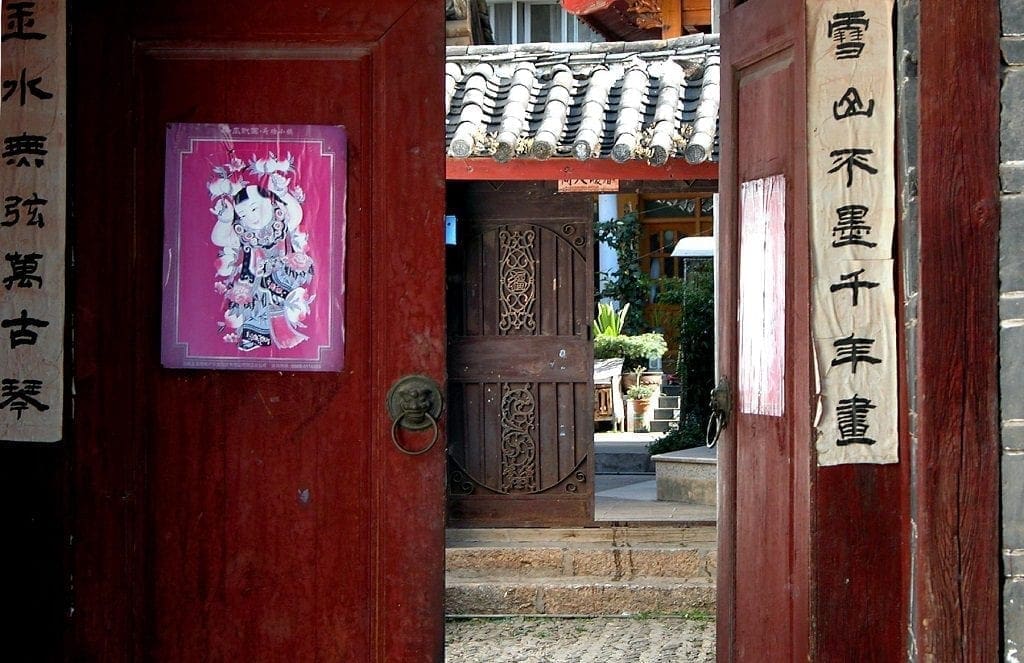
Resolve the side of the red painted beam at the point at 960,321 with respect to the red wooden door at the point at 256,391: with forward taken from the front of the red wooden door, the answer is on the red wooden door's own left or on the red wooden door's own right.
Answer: on the red wooden door's own left

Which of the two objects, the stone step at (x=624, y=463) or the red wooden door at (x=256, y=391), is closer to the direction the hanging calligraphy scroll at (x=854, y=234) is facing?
the red wooden door

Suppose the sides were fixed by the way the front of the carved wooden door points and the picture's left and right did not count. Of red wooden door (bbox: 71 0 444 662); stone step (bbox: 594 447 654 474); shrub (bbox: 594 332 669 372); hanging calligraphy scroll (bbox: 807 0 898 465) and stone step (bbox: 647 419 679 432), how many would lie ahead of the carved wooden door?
2

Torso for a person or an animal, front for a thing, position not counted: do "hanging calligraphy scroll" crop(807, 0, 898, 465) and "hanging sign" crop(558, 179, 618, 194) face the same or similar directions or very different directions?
same or similar directions

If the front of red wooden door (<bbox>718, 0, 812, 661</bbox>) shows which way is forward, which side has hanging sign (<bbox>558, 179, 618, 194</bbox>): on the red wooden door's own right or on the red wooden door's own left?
on the red wooden door's own right

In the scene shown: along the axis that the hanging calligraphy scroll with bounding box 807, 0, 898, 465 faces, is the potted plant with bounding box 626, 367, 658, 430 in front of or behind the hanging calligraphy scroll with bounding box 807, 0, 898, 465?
behind

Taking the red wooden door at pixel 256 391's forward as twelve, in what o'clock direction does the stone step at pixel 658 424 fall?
The stone step is roughly at 7 o'clock from the red wooden door.

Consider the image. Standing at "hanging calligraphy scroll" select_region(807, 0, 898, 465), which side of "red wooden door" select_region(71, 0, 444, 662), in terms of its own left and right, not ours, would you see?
left

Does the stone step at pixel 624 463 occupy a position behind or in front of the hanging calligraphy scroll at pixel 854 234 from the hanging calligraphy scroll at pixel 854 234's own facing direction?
behind

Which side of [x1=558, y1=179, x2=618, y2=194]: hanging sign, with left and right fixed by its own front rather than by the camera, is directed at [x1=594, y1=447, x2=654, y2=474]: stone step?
back

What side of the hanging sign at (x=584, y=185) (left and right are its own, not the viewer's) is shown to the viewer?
front

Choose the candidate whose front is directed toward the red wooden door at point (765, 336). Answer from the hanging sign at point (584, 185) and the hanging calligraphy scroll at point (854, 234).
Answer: the hanging sign

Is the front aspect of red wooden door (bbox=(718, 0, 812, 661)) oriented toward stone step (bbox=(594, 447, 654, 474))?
no

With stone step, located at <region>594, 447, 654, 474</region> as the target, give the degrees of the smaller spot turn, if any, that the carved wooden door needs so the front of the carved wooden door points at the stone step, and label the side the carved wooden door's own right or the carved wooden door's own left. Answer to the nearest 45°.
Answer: approximately 180°

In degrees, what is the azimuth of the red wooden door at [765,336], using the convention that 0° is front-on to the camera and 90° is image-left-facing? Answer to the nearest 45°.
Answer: approximately 45°

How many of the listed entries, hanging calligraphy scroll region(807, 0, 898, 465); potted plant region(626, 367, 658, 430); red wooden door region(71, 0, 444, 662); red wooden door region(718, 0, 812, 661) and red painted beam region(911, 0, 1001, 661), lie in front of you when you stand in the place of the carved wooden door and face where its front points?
4

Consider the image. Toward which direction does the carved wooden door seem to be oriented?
toward the camera

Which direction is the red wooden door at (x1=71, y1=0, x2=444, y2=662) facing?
toward the camera

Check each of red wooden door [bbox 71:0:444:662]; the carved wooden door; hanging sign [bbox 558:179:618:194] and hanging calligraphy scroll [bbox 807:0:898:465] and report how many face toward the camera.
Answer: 4

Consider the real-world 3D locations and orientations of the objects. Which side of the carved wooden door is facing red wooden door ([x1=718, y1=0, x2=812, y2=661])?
front
